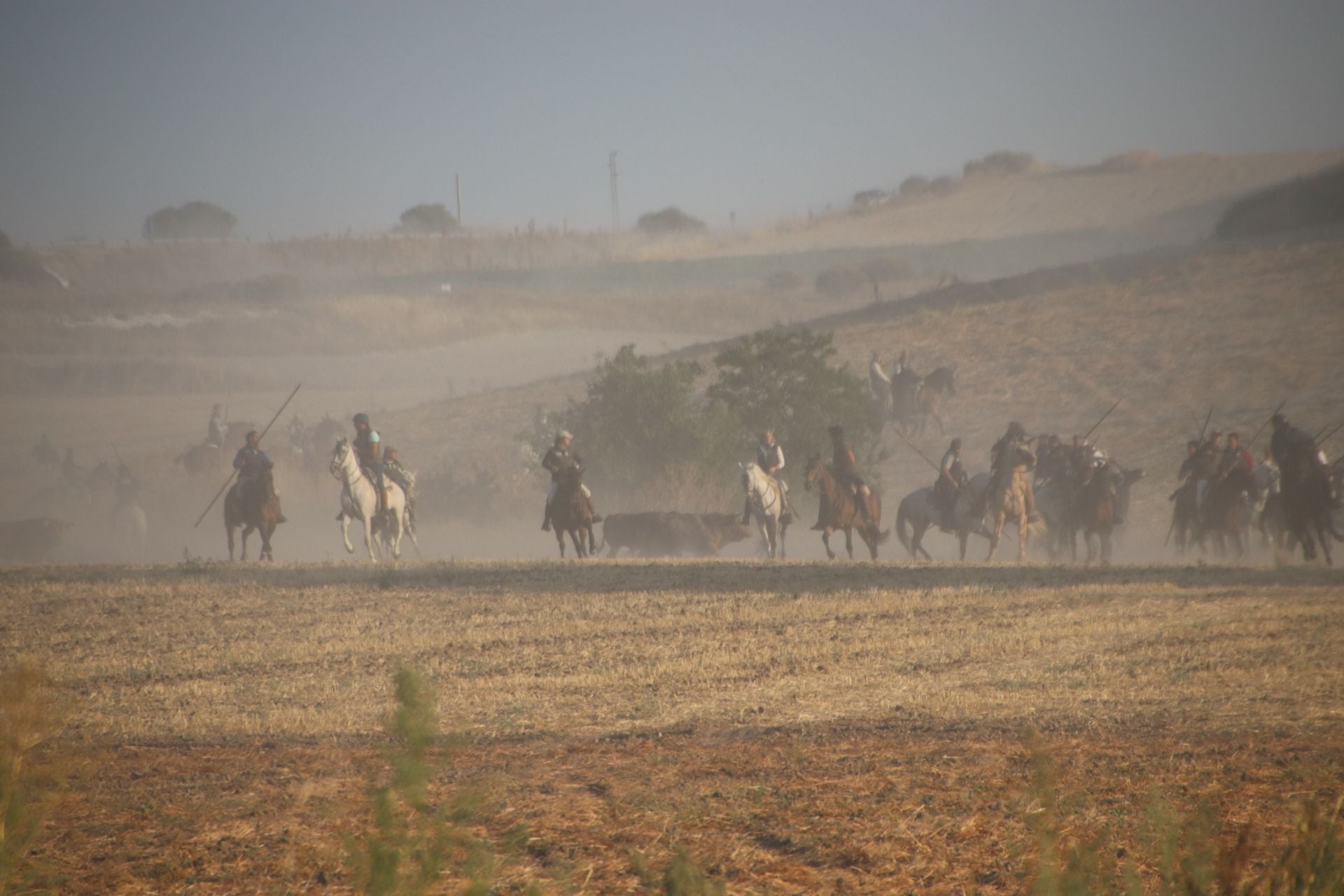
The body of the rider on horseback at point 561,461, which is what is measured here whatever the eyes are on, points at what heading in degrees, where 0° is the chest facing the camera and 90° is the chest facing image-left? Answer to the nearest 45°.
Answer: approximately 0°

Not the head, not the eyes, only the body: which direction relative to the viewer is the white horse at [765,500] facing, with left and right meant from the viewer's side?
facing the viewer and to the left of the viewer

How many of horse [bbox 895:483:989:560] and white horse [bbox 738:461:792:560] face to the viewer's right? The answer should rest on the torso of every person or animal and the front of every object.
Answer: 1

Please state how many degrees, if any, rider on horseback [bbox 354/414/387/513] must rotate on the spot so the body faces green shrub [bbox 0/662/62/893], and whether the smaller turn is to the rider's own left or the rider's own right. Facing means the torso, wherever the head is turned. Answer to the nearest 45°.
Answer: approximately 45° to the rider's own left

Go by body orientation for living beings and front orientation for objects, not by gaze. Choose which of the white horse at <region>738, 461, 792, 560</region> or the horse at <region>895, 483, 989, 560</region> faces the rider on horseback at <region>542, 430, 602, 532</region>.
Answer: the white horse

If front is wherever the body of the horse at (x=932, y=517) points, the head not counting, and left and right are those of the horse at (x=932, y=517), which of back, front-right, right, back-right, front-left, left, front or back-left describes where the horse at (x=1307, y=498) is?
front-right

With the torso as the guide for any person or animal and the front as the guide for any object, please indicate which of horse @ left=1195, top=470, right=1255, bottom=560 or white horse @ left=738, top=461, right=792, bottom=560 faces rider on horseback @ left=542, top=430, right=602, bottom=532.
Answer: the white horse

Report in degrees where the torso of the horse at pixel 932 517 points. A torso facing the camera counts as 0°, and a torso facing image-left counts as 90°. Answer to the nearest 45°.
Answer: approximately 270°

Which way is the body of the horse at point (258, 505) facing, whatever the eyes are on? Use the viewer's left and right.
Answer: facing the viewer and to the right of the viewer
